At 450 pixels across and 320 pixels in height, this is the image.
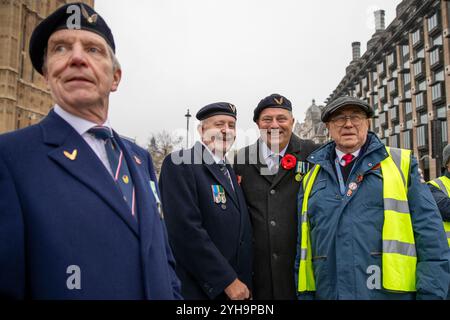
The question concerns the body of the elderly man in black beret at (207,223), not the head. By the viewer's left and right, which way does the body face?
facing the viewer and to the right of the viewer

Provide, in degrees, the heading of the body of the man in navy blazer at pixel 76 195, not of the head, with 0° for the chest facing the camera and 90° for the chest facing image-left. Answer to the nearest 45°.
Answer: approximately 315°

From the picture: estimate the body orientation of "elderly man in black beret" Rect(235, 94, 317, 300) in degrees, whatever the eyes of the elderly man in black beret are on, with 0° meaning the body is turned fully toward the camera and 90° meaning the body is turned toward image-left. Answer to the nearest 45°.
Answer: approximately 0°

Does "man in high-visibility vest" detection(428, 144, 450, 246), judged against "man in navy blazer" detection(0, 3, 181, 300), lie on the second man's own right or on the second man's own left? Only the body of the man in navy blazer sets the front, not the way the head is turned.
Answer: on the second man's own left

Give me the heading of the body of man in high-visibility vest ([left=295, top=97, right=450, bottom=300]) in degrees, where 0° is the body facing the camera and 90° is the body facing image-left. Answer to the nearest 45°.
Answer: approximately 45°

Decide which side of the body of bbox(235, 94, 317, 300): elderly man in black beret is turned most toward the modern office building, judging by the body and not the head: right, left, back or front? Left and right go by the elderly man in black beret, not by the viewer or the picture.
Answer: back

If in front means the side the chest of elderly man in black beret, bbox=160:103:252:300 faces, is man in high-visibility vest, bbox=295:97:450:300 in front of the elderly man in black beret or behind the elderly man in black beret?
in front
